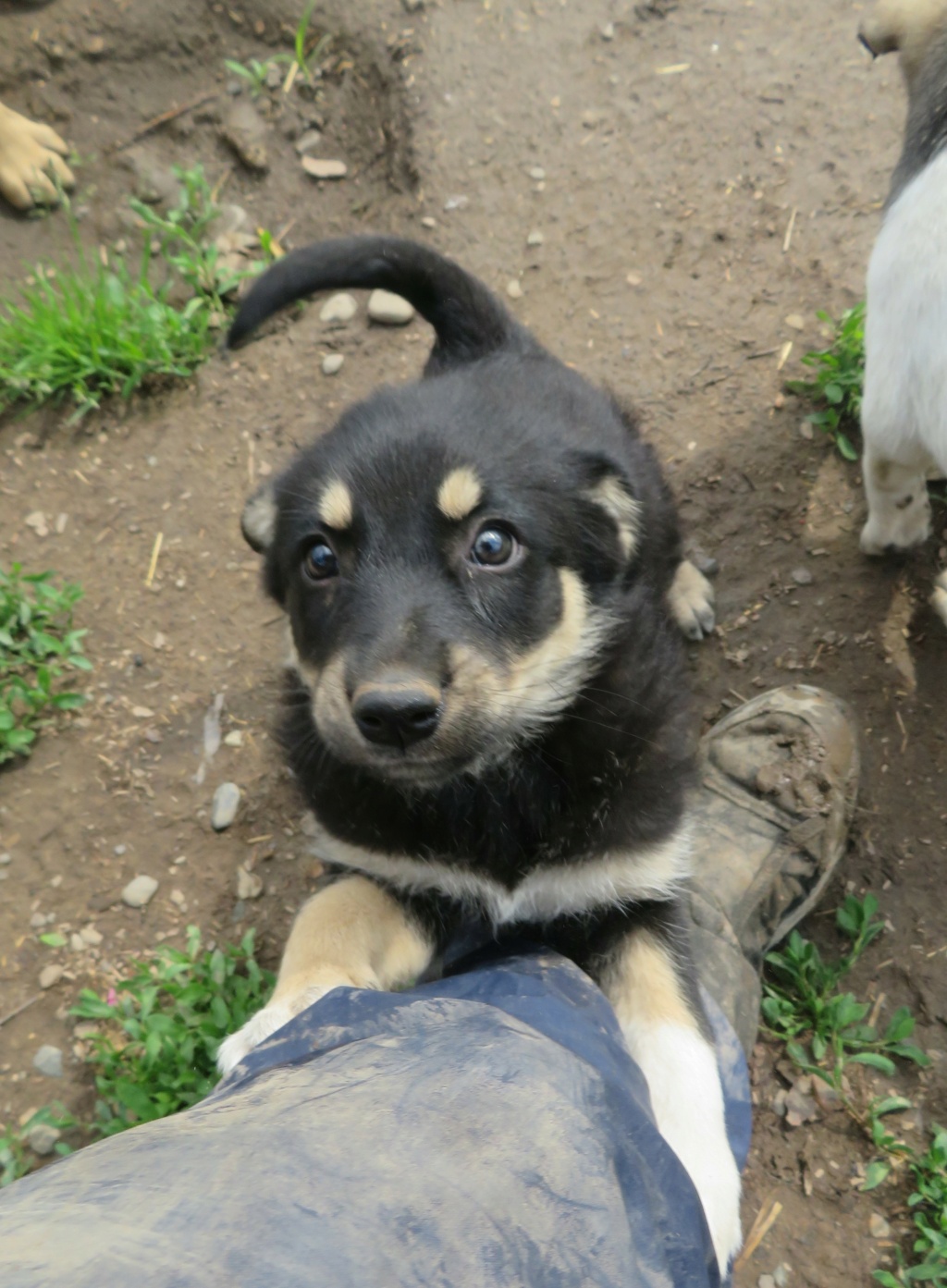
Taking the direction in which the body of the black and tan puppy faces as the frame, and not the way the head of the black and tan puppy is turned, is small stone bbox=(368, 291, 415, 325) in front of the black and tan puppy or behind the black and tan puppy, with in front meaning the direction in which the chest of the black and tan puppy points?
behind

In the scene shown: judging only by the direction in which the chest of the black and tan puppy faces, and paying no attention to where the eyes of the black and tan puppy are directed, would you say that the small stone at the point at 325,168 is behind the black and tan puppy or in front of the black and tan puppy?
behind

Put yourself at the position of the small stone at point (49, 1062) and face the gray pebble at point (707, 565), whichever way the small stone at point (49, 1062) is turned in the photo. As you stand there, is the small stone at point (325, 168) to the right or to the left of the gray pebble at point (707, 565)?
left

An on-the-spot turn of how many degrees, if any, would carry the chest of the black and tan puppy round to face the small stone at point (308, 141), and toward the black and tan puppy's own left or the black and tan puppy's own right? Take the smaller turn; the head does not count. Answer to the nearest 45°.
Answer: approximately 180°

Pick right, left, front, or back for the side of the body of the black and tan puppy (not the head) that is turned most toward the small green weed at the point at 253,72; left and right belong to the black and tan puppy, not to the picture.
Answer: back

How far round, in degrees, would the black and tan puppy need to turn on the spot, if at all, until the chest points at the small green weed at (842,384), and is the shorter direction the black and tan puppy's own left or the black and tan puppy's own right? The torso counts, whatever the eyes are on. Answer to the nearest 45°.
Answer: approximately 135° to the black and tan puppy's own left

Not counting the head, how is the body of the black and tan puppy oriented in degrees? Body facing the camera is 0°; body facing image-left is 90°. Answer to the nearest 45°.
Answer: approximately 0°
